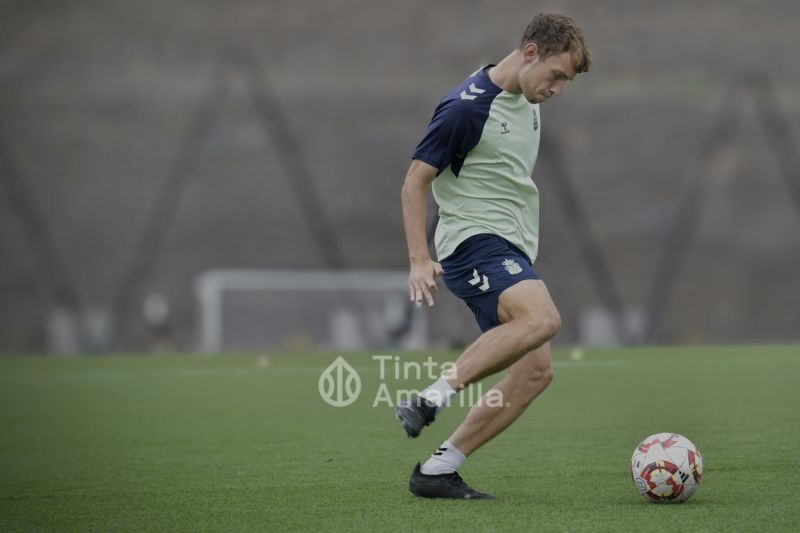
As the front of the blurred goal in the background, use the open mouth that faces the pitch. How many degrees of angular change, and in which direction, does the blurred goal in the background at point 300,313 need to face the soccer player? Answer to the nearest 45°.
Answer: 0° — it already faces them

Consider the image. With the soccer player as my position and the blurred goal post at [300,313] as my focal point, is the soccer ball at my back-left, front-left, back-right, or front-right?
back-right

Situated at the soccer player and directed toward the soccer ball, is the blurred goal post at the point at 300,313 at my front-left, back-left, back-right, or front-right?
back-left

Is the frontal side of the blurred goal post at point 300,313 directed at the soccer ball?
yes

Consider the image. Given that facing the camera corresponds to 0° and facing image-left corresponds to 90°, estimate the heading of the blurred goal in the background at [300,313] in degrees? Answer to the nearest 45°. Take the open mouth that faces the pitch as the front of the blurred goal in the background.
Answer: approximately 0°
